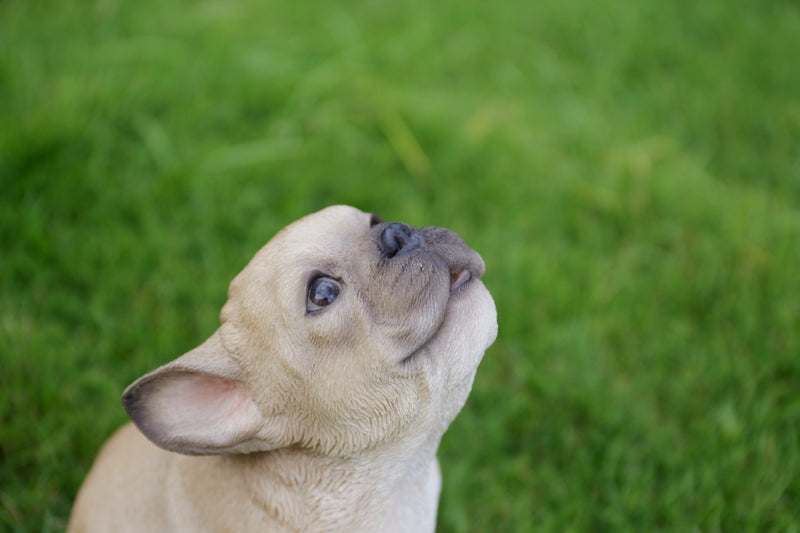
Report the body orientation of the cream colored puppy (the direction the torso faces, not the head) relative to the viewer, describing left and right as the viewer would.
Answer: facing to the right of the viewer
